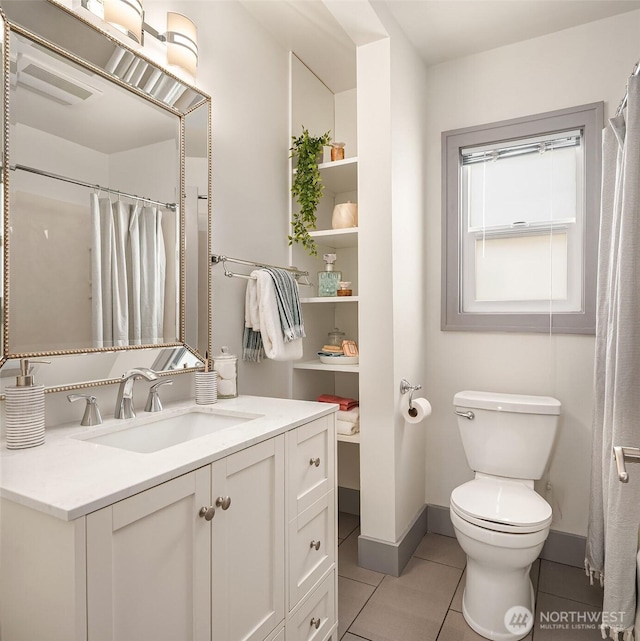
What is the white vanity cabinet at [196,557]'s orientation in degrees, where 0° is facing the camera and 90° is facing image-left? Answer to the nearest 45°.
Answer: approximately 315°

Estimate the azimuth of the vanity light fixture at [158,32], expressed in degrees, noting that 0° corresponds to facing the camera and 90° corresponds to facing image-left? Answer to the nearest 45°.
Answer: approximately 315°

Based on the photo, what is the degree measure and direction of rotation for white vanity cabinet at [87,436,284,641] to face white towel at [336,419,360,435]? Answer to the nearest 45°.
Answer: approximately 90° to its left

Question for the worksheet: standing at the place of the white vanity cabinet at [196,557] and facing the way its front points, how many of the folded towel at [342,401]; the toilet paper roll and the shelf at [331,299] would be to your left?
3

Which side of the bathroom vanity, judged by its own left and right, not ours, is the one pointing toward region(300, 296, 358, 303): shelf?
left
